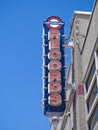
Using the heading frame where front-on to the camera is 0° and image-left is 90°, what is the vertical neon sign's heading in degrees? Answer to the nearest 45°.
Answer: approximately 0°
